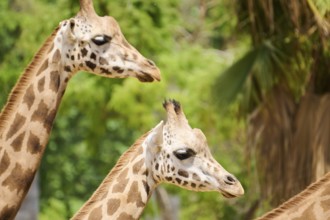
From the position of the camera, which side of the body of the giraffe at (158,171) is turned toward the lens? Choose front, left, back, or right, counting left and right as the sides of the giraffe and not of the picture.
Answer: right

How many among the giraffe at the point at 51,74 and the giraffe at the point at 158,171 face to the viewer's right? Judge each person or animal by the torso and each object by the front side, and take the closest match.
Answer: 2

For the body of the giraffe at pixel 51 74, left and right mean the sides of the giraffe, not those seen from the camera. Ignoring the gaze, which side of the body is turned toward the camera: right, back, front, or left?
right
